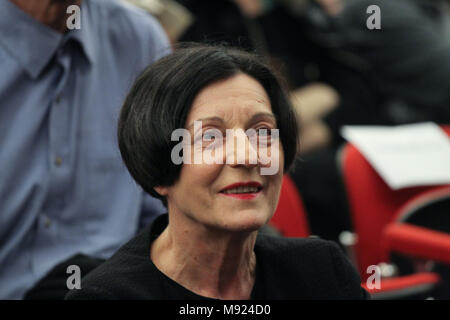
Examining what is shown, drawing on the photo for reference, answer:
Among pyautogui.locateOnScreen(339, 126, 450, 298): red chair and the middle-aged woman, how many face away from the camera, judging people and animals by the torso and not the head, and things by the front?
0

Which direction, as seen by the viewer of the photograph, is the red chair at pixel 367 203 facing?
facing the viewer and to the right of the viewer

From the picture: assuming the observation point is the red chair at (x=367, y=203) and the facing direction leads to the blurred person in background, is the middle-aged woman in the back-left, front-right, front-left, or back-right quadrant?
back-left

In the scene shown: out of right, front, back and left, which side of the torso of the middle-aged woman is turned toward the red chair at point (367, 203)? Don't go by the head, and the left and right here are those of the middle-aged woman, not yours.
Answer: left

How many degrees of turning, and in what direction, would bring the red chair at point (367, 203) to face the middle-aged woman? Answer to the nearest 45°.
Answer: approximately 45° to its right

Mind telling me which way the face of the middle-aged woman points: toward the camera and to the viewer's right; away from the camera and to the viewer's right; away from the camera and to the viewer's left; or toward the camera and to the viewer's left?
toward the camera and to the viewer's right

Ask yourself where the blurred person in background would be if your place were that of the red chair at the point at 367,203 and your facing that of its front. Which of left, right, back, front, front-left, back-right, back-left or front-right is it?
back-left
